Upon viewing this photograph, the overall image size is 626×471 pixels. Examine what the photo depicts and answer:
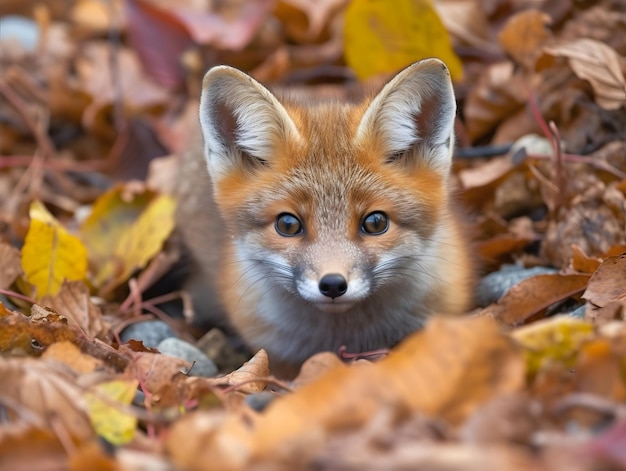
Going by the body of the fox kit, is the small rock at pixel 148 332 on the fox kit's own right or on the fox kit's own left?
on the fox kit's own right

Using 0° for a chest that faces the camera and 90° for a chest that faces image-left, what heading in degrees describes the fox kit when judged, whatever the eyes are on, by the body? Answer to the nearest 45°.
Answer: approximately 0°

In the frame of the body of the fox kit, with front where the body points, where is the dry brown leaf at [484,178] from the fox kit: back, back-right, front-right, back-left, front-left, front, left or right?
back-left

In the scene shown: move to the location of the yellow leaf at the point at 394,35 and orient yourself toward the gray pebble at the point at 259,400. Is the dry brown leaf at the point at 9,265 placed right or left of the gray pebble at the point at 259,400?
right

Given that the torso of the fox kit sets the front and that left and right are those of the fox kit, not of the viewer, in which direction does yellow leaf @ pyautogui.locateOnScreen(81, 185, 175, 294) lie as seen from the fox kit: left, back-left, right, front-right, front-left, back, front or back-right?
back-right

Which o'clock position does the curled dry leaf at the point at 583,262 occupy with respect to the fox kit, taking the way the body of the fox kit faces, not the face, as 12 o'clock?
The curled dry leaf is roughly at 9 o'clock from the fox kit.

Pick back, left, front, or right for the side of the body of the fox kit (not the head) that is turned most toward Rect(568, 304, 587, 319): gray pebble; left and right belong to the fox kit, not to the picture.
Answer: left

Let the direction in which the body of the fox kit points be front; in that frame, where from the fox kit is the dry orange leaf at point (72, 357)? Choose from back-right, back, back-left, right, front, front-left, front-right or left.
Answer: front-right

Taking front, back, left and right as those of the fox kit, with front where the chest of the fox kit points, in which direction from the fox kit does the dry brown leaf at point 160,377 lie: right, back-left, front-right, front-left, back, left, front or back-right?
front-right

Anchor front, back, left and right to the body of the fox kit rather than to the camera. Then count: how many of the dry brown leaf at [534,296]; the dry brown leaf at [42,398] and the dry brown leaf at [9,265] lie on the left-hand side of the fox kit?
1

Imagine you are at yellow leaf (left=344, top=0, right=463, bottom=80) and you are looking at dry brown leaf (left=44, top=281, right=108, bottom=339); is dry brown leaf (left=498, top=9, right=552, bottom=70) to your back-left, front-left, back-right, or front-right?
back-left

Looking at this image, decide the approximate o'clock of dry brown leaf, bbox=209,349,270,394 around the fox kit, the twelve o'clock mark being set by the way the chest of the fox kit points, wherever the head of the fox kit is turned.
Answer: The dry brown leaf is roughly at 1 o'clock from the fox kit.

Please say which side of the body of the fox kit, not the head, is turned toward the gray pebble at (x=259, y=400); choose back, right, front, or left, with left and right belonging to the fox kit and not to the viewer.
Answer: front
